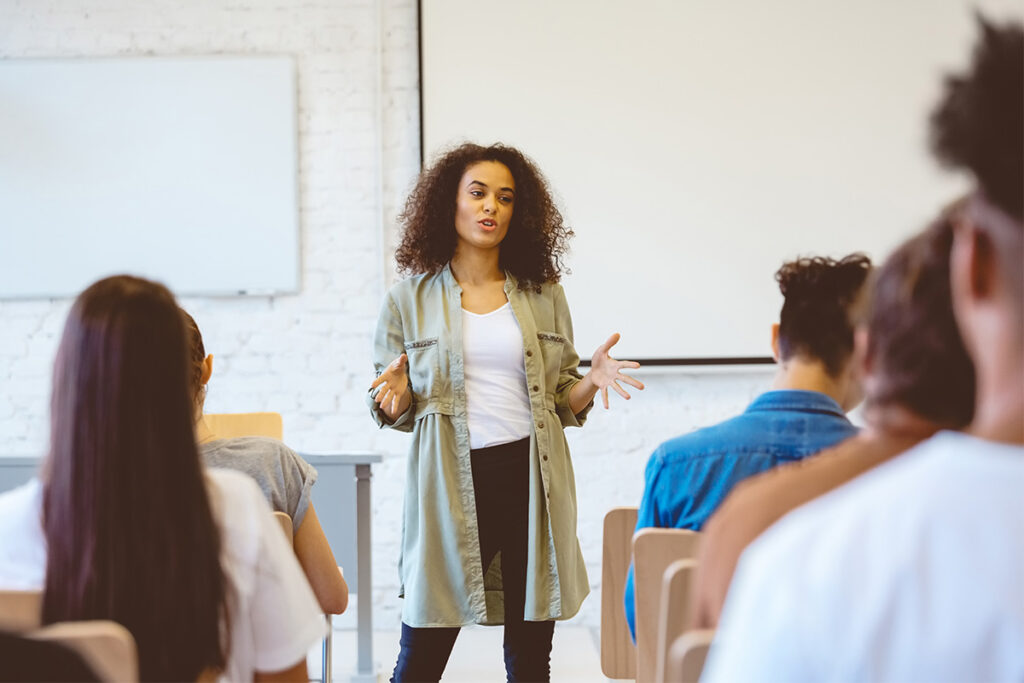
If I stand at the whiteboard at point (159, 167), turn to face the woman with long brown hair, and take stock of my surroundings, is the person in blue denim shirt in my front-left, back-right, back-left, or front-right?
front-left

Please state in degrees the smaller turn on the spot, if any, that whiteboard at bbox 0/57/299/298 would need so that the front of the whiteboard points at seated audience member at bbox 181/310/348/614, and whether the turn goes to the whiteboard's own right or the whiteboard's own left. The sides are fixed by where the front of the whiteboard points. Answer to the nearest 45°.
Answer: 0° — it already faces them

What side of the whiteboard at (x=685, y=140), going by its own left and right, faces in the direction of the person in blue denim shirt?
front

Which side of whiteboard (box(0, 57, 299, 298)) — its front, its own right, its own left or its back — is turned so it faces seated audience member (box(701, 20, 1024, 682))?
front

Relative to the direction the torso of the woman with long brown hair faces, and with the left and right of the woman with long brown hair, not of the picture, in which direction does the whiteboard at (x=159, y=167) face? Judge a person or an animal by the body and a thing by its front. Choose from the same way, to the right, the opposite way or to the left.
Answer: the opposite way

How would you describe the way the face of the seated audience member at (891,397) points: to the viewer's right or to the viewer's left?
to the viewer's left

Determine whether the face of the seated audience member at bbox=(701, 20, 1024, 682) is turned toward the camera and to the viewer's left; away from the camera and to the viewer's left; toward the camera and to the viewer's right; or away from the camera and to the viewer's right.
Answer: away from the camera and to the viewer's left

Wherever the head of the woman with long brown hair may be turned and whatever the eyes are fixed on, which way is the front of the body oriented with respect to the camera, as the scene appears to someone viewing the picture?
away from the camera

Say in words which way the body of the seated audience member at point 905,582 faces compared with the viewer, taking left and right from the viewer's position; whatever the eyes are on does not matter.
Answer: facing away from the viewer

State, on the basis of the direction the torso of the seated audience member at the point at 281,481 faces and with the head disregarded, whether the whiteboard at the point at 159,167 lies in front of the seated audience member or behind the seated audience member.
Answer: in front

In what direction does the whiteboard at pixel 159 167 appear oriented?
toward the camera

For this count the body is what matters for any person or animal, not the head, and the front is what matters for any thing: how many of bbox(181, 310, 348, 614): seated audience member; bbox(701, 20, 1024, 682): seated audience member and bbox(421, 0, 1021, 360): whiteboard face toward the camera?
1

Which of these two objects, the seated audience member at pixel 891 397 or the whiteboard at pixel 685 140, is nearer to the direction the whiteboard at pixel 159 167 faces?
the seated audience member

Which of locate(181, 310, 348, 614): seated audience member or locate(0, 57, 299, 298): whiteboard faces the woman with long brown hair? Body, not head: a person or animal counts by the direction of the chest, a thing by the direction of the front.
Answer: the whiteboard

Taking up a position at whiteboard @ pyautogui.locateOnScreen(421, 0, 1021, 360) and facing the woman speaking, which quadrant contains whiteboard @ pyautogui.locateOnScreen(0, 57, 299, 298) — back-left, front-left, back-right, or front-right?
front-right

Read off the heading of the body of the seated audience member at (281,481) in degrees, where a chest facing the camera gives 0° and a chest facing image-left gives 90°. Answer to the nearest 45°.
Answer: approximately 180°

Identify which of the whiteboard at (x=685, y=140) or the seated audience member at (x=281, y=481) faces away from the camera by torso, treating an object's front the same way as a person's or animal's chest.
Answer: the seated audience member

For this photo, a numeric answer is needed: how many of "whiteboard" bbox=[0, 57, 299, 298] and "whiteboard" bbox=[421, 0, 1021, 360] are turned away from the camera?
0

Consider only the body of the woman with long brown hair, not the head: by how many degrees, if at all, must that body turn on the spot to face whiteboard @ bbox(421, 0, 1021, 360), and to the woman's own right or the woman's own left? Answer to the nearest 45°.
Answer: approximately 45° to the woman's own right

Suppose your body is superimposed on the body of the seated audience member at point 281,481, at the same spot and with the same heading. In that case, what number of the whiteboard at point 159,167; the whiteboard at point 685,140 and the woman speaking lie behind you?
0

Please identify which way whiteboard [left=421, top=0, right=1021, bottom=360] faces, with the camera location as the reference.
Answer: facing the viewer

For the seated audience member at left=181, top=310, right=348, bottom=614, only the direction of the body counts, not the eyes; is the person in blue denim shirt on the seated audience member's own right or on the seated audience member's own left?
on the seated audience member's own right
